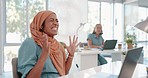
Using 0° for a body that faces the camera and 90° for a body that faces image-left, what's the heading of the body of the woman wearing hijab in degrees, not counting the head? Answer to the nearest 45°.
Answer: approximately 315°

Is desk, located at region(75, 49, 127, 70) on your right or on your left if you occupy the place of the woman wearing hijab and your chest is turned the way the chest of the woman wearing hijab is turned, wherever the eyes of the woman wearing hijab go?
on your left

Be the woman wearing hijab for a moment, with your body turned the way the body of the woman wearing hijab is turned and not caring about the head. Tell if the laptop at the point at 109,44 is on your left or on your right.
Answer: on your left
